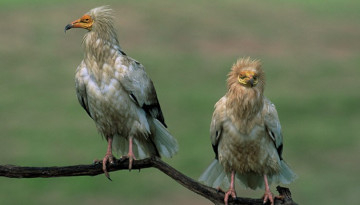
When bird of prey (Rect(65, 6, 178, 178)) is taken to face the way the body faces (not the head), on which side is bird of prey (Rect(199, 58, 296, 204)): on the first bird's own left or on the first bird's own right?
on the first bird's own left

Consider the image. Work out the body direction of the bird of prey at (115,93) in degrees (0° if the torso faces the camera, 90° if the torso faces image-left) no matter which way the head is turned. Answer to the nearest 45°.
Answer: approximately 45°

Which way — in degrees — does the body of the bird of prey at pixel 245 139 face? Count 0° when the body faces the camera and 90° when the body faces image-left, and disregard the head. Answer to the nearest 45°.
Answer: approximately 0°

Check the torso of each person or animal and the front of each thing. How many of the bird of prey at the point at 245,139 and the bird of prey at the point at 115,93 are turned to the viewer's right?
0

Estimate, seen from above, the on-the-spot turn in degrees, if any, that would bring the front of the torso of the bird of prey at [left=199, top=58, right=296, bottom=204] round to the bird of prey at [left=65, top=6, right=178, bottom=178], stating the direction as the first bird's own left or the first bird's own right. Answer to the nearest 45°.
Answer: approximately 90° to the first bird's own right
